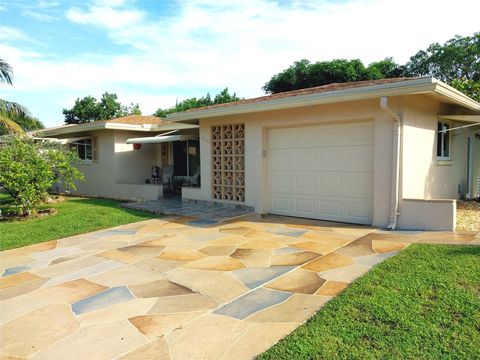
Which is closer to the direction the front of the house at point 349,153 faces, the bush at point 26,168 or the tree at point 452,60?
the bush

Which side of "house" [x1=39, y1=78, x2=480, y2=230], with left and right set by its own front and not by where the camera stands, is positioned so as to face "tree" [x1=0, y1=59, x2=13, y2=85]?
right

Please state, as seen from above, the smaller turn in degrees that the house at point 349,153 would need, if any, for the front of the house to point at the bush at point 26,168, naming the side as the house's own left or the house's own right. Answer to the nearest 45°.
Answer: approximately 45° to the house's own right

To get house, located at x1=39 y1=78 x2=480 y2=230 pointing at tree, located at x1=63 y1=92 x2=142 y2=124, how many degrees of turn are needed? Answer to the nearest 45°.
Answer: approximately 90° to its right

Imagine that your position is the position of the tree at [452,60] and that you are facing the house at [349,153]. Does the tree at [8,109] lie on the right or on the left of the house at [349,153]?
right

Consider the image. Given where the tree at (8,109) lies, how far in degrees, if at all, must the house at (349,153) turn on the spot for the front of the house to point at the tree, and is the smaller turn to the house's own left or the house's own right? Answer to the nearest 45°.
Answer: approximately 90° to the house's own right

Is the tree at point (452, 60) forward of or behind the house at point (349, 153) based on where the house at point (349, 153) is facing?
behind

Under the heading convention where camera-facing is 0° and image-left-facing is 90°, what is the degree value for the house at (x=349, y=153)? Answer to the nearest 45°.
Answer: approximately 45°
